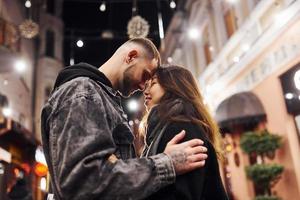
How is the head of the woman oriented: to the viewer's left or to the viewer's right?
to the viewer's left

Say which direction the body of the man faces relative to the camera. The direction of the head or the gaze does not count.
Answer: to the viewer's right

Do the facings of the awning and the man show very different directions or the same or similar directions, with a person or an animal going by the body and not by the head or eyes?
very different directions

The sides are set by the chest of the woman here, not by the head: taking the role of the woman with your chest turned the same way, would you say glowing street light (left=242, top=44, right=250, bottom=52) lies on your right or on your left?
on your right

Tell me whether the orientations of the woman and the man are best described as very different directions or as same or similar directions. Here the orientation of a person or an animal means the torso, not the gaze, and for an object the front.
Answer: very different directions

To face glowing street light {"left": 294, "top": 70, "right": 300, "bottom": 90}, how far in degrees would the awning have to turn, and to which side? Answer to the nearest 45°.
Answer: approximately 90° to its left

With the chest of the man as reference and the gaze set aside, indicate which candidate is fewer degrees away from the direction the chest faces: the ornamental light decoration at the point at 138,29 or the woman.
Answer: the woman

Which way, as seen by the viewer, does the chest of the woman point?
to the viewer's left

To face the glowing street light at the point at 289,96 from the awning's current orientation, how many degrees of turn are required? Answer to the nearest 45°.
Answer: approximately 90° to its left

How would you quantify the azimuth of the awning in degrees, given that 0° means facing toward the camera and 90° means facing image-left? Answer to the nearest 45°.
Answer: approximately 45°

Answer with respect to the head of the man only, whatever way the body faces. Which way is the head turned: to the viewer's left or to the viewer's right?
to the viewer's right

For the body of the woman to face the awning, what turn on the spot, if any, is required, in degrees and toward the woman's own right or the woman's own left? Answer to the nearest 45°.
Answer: approximately 90° to the woman's own right

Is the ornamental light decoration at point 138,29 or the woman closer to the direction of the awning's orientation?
the ornamental light decoration
